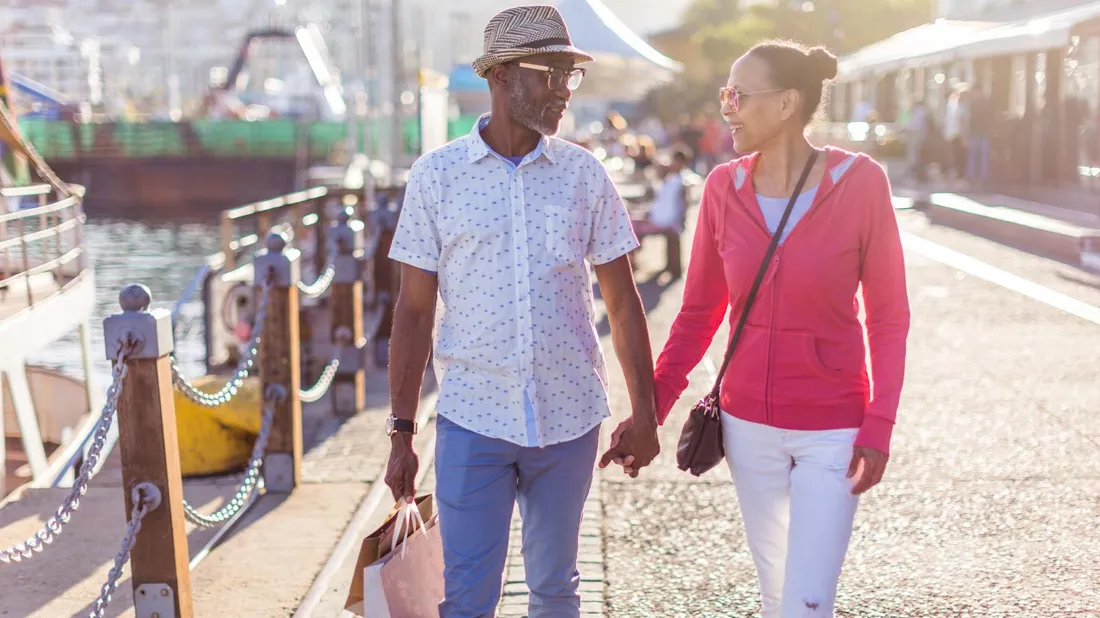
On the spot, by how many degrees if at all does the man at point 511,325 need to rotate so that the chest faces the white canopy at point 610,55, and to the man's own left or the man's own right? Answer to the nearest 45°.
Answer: approximately 180°

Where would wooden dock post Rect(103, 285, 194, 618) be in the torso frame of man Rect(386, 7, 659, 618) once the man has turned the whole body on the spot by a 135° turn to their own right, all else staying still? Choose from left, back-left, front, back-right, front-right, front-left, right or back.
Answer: front

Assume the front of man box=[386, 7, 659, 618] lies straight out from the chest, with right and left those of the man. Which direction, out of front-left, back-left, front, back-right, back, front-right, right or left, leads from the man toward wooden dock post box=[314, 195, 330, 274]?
back

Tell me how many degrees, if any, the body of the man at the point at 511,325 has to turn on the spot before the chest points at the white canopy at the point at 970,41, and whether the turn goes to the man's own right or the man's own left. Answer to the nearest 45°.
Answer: approximately 180°

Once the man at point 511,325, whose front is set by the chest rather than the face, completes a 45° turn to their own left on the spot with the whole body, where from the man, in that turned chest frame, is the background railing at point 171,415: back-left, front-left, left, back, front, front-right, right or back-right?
back

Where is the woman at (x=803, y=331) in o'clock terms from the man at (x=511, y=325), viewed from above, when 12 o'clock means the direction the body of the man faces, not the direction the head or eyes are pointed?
The woman is roughly at 9 o'clock from the man.

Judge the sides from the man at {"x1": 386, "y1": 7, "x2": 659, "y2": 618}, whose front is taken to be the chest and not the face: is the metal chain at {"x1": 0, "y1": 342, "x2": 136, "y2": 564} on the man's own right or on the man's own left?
on the man's own right

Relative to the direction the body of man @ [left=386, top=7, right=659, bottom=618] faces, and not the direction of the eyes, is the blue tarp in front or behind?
behind

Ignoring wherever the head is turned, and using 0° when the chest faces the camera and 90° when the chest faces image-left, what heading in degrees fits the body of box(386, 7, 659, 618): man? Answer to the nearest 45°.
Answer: approximately 0°

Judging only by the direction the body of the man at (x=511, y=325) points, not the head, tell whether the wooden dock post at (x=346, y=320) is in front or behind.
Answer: behind
